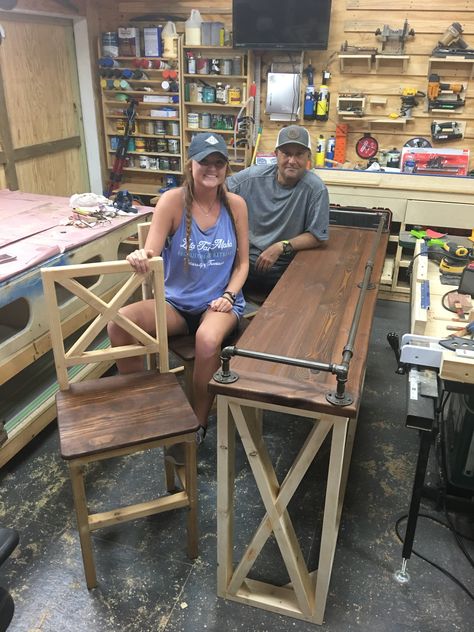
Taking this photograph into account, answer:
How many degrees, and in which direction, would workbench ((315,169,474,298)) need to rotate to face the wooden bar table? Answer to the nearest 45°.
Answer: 0° — it already faces it

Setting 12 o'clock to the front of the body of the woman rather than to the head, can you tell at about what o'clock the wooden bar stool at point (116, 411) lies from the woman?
The wooden bar stool is roughly at 1 o'clock from the woman.

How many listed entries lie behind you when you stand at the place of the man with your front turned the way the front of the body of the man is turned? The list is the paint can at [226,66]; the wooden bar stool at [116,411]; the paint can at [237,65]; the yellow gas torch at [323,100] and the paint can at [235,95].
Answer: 4

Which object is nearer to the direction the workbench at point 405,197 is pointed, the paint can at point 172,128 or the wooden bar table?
the wooden bar table

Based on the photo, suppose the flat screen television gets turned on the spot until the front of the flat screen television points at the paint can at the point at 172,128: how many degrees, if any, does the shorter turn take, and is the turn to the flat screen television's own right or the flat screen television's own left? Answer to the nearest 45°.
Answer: approximately 135° to the flat screen television's own right

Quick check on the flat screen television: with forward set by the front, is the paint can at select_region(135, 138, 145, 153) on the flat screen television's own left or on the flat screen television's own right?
on the flat screen television's own right
